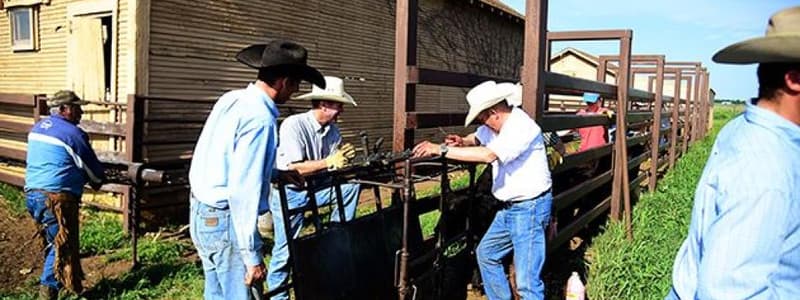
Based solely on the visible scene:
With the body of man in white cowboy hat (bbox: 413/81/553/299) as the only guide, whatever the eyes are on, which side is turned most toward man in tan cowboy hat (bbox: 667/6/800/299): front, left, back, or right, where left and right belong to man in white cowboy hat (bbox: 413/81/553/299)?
left

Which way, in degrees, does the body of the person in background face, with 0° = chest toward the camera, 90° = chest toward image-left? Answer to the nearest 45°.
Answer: approximately 45°

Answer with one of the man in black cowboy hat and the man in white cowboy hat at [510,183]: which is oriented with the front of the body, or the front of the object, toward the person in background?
the man in black cowboy hat

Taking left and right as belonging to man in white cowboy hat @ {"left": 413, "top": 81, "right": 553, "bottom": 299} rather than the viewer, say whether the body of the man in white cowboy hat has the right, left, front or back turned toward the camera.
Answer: left

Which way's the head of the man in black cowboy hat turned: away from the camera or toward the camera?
away from the camera

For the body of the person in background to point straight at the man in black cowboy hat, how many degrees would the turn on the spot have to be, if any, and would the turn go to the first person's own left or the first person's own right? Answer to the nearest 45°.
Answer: approximately 45° to the first person's own left

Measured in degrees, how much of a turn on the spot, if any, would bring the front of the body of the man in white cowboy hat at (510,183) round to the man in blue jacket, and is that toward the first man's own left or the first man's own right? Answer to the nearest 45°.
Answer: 0° — they already face them

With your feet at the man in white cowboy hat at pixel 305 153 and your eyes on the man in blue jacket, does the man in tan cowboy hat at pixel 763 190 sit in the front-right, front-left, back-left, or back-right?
back-left

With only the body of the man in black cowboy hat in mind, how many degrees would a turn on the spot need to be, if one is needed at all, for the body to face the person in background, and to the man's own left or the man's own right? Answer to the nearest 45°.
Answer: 0° — they already face them

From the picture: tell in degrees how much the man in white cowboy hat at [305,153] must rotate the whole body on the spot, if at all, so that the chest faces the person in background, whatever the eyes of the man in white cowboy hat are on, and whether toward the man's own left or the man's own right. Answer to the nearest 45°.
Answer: approximately 90° to the man's own left
